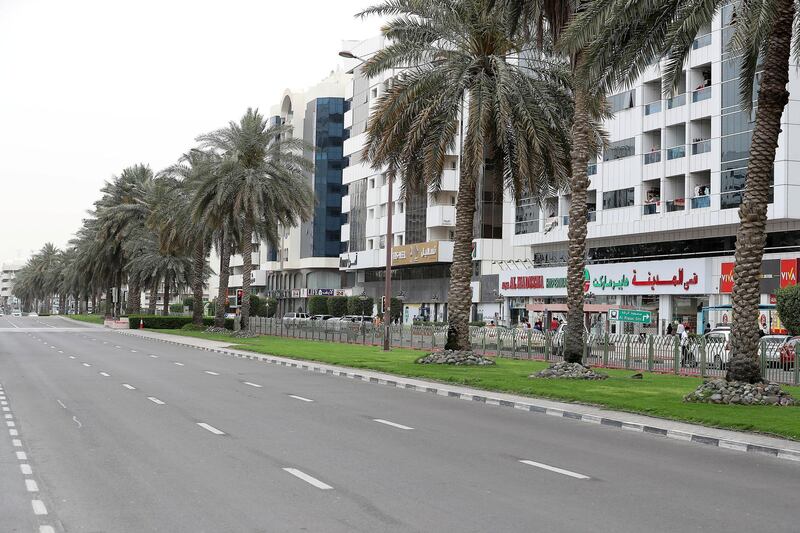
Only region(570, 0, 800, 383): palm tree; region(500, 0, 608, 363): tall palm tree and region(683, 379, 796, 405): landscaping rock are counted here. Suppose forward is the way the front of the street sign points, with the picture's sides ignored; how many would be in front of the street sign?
3

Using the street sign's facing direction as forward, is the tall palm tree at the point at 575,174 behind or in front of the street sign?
in front

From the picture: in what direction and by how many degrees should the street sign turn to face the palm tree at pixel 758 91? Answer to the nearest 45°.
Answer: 0° — it already faces it

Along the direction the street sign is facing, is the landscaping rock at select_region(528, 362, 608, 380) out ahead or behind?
ahead

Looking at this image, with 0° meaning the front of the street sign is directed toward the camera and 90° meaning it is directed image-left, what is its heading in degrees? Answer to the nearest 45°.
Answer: approximately 0°

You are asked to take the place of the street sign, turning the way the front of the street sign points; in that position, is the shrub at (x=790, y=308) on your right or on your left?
on your left
